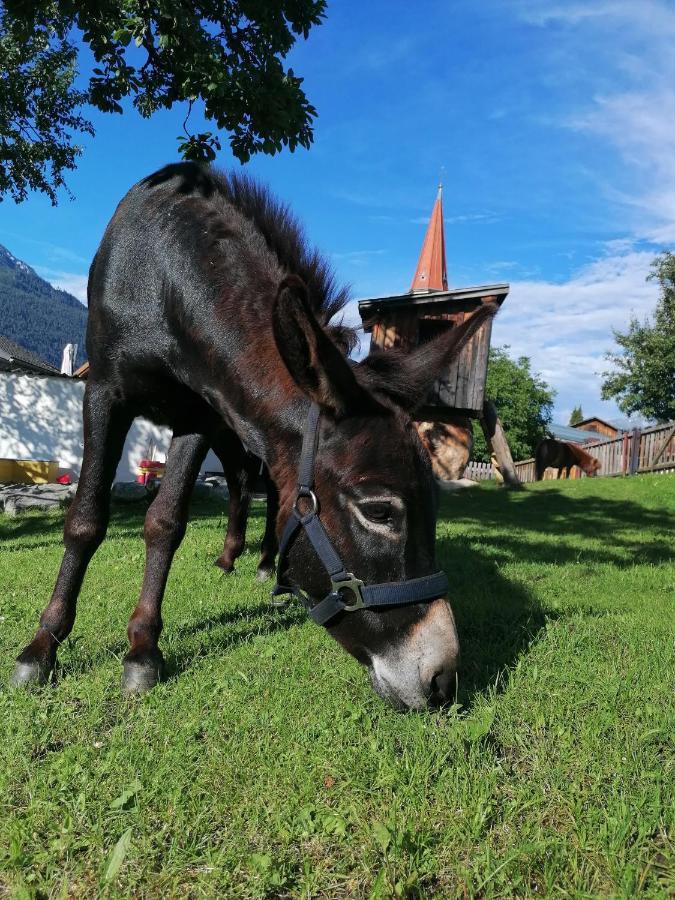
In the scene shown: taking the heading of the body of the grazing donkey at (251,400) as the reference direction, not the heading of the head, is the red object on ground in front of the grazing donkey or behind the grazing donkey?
behind

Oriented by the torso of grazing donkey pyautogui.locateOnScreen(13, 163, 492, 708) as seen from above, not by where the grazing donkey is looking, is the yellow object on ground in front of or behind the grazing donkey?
behind

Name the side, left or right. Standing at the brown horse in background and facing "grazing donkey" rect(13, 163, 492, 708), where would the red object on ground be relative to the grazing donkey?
right

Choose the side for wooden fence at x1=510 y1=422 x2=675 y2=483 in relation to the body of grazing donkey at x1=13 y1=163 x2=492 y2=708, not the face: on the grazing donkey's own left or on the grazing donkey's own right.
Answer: on the grazing donkey's own left

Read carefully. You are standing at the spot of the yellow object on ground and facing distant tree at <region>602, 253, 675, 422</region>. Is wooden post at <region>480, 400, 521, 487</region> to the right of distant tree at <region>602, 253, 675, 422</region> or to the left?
right
